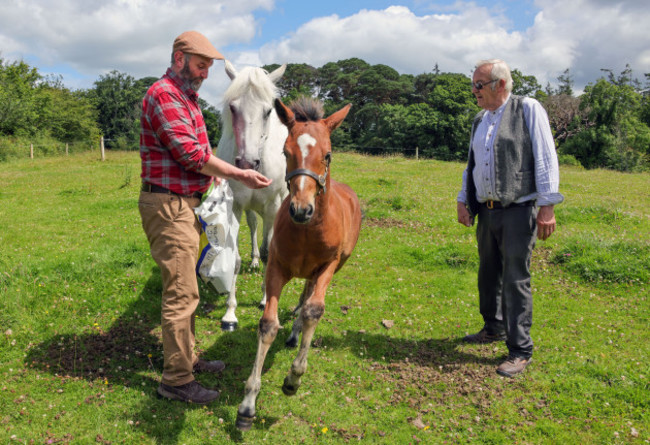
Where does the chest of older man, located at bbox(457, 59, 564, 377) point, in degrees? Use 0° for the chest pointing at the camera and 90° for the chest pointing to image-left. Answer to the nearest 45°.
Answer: approximately 45°

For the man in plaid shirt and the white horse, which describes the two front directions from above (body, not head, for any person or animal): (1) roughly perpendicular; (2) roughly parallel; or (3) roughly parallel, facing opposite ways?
roughly perpendicular

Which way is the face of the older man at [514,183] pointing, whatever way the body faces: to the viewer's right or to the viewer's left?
to the viewer's left

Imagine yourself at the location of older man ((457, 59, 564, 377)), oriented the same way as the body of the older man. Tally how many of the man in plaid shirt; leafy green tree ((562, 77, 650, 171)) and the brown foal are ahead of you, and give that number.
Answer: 2

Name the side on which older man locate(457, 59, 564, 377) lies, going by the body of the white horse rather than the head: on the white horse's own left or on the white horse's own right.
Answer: on the white horse's own left

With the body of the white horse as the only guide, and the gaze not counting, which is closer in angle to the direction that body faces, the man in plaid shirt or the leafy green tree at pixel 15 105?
the man in plaid shirt

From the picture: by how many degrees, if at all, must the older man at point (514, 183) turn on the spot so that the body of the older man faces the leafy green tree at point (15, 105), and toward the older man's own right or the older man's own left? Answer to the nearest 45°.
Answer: approximately 90° to the older man's own right

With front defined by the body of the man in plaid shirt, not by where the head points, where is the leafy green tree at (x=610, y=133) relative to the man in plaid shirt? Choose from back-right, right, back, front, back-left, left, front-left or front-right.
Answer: front-left

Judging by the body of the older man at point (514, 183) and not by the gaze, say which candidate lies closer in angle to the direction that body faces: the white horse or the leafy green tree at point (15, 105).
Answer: the white horse

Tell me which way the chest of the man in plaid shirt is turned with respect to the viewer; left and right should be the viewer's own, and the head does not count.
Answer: facing to the right of the viewer
